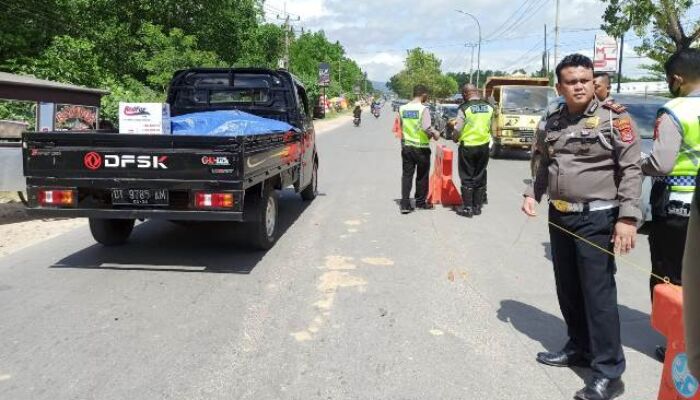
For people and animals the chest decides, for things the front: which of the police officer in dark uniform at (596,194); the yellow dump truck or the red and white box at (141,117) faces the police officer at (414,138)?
the yellow dump truck

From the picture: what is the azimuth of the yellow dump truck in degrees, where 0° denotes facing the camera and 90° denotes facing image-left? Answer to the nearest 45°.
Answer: approximately 0°

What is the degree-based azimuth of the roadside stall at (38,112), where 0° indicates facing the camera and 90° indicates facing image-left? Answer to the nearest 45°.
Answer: approximately 315°

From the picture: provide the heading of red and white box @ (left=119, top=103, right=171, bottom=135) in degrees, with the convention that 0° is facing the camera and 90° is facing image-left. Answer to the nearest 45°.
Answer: approximately 0°

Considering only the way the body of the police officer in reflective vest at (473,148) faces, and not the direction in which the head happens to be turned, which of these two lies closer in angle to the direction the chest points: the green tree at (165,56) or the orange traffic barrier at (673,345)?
the green tree

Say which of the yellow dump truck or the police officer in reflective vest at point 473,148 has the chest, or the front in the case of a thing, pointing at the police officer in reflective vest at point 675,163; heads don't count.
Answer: the yellow dump truck

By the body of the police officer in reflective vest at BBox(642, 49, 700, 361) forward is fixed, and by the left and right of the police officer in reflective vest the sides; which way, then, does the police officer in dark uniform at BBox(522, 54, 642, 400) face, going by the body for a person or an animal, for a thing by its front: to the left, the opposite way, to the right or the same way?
to the left

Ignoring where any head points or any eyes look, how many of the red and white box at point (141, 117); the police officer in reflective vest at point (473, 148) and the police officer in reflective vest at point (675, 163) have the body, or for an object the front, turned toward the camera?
1

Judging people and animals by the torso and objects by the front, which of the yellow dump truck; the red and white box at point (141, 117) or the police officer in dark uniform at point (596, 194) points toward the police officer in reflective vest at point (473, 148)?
the yellow dump truck

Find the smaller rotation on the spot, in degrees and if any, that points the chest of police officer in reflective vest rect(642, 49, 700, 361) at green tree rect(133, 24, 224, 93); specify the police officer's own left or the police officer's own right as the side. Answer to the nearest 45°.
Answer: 0° — they already face it

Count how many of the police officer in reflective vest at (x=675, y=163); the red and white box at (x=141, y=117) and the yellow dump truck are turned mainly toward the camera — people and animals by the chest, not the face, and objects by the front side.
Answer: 2

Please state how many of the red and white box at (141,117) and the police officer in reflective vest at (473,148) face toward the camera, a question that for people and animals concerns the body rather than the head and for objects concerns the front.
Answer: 1
